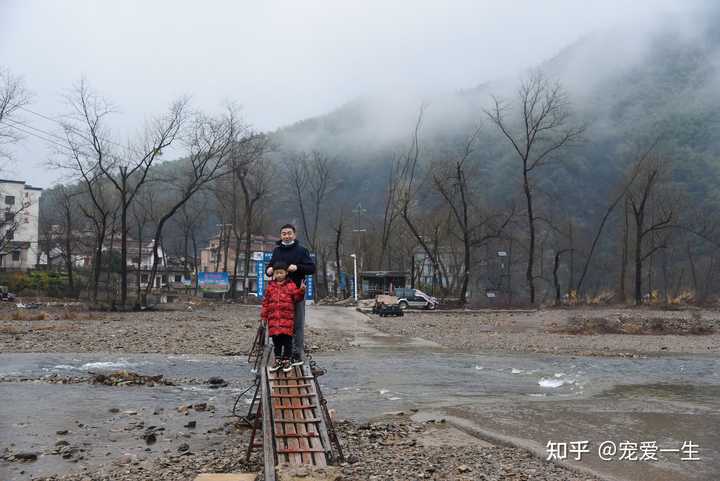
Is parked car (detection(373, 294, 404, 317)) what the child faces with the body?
no

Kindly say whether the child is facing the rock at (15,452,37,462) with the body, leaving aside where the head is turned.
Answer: no

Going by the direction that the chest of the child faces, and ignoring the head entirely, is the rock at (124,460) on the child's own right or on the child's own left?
on the child's own right

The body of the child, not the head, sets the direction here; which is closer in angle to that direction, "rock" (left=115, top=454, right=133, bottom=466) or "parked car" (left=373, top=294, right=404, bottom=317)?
the rock

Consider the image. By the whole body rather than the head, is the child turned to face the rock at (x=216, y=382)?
no

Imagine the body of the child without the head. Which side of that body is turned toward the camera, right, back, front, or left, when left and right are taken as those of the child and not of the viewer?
front
